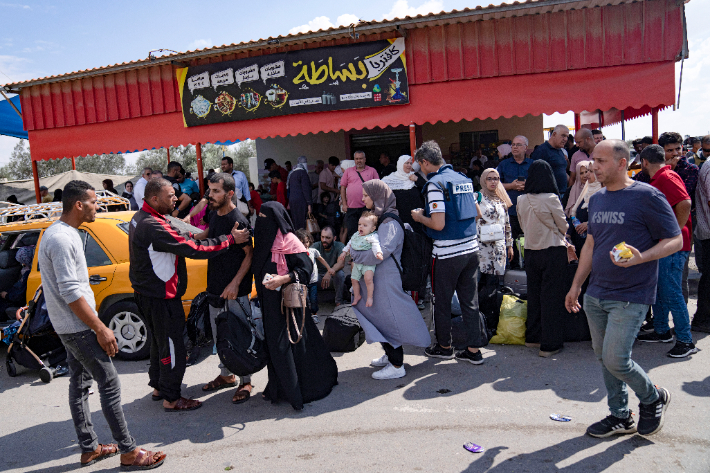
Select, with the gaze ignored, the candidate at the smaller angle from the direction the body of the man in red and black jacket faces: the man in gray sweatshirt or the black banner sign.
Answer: the black banner sign

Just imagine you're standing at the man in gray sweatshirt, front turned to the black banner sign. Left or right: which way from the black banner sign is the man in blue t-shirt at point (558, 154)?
right

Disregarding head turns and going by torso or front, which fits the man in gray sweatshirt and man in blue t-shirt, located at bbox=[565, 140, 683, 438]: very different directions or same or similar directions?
very different directions

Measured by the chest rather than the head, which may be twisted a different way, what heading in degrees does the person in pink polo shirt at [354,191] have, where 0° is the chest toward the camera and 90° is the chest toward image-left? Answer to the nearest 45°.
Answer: approximately 0°

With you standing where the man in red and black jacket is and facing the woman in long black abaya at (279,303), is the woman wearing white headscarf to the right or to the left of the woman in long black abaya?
left

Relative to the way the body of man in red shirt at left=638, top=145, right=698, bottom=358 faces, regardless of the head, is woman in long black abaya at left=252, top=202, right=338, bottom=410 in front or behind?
in front

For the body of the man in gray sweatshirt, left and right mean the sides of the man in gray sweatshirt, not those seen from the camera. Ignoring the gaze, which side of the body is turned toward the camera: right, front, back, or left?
right

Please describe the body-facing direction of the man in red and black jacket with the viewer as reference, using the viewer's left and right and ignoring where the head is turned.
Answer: facing to the right of the viewer

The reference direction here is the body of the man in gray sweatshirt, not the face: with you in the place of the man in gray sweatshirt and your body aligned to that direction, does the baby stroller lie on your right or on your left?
on your left
